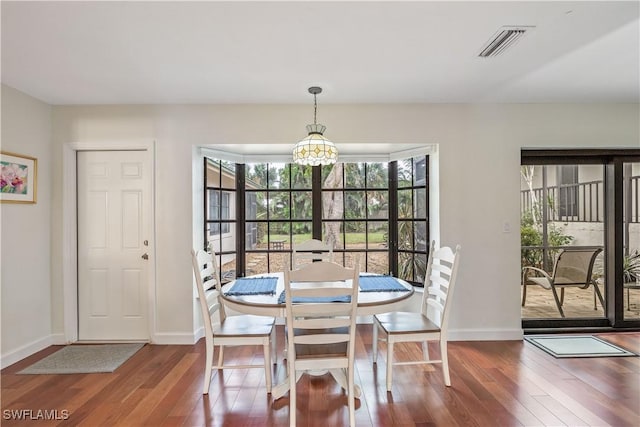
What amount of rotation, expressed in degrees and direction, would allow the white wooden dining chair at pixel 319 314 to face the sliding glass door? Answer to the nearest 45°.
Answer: approximately 45° to its right

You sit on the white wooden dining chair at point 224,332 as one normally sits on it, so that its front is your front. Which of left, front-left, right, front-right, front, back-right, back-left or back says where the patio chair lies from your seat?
front

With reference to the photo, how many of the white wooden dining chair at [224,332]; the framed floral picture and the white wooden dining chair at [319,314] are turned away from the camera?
1

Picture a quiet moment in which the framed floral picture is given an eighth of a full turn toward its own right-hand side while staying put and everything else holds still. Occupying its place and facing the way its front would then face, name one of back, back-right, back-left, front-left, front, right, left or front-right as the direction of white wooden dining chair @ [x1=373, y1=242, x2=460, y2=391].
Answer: front-left

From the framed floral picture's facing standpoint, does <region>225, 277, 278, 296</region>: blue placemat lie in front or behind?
in front

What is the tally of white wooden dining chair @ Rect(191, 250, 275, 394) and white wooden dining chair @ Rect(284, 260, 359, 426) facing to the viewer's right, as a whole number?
1

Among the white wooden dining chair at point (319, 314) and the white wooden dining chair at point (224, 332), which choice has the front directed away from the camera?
the white wooden dining chair at point (319, 314)

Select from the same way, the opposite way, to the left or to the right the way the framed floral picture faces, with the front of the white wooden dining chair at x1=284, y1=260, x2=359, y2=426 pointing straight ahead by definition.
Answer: to the right

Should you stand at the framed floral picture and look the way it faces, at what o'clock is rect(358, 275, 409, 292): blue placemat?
The blue placemat is roughly at 12 o'clock from the framed floral picture.

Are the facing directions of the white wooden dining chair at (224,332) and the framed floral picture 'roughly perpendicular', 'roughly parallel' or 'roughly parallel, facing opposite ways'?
roughly parallel

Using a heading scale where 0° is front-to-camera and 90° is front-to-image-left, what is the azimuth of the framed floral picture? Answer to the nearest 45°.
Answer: approximately 315°

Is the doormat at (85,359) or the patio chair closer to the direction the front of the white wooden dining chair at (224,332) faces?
the patio chair

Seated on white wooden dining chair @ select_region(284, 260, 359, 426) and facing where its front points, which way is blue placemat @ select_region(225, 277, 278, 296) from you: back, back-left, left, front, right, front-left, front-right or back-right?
front-left

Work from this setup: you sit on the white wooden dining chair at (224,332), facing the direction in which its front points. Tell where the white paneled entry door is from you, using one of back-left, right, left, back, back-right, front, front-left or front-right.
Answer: back-left

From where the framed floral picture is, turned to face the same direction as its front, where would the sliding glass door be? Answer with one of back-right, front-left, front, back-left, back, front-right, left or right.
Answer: front

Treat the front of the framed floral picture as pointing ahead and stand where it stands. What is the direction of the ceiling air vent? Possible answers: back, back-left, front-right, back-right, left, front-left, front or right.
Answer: front

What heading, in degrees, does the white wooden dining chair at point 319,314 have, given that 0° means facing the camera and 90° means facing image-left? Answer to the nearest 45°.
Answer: approximately 180°

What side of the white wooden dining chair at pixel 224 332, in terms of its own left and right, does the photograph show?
right

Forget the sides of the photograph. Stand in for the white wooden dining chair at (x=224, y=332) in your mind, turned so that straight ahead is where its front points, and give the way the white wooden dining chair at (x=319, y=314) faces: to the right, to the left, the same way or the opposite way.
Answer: to the left

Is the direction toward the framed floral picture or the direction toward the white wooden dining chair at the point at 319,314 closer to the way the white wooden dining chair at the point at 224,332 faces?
the white wooden dining chair

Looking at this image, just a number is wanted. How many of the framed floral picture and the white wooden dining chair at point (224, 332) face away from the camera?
0
